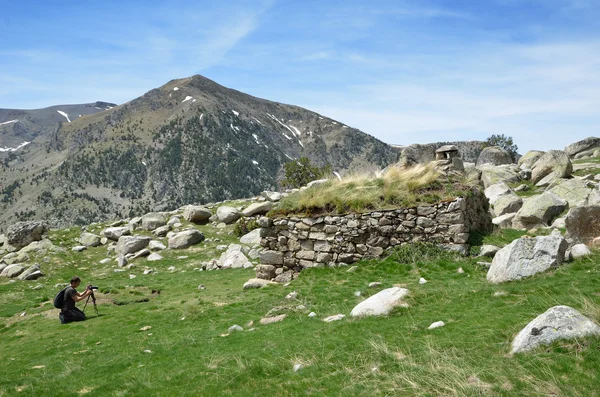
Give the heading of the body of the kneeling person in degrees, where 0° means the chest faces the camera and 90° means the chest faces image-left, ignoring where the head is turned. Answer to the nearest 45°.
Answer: approximately 270°

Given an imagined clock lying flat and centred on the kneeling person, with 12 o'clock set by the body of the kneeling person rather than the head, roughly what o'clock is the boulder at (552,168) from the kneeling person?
The boulder is roughly at 12 o'clock from the kneeling person.

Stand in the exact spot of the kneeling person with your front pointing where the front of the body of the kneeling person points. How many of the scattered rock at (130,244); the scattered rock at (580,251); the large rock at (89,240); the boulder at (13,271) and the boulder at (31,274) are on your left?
4

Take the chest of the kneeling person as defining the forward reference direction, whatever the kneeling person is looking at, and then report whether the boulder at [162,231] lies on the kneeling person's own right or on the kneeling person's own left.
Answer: on the kneeling person's own left

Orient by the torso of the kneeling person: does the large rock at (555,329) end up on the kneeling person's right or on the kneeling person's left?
on the kneeling person's right

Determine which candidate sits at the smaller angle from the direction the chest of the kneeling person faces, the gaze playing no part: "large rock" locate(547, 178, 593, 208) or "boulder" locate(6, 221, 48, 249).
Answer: the large rock

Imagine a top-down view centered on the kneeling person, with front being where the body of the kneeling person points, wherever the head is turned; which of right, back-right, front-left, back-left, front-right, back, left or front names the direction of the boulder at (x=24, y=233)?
left

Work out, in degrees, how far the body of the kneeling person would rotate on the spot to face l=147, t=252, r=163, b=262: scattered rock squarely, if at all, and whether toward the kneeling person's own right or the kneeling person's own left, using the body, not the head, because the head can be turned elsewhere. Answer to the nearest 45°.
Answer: approximately 90° to the kneeling person's own left

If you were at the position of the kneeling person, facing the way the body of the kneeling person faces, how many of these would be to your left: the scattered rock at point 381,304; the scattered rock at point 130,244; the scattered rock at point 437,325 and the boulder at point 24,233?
2

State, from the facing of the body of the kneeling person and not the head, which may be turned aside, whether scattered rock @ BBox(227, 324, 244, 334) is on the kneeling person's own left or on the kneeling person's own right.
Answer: on the kneeling person's own right

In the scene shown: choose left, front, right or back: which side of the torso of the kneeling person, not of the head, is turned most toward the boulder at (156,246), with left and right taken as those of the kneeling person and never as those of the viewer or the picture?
left
